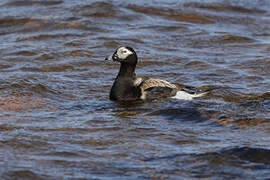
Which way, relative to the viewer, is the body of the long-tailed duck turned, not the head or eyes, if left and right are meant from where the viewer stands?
facing to the left of the viewer
